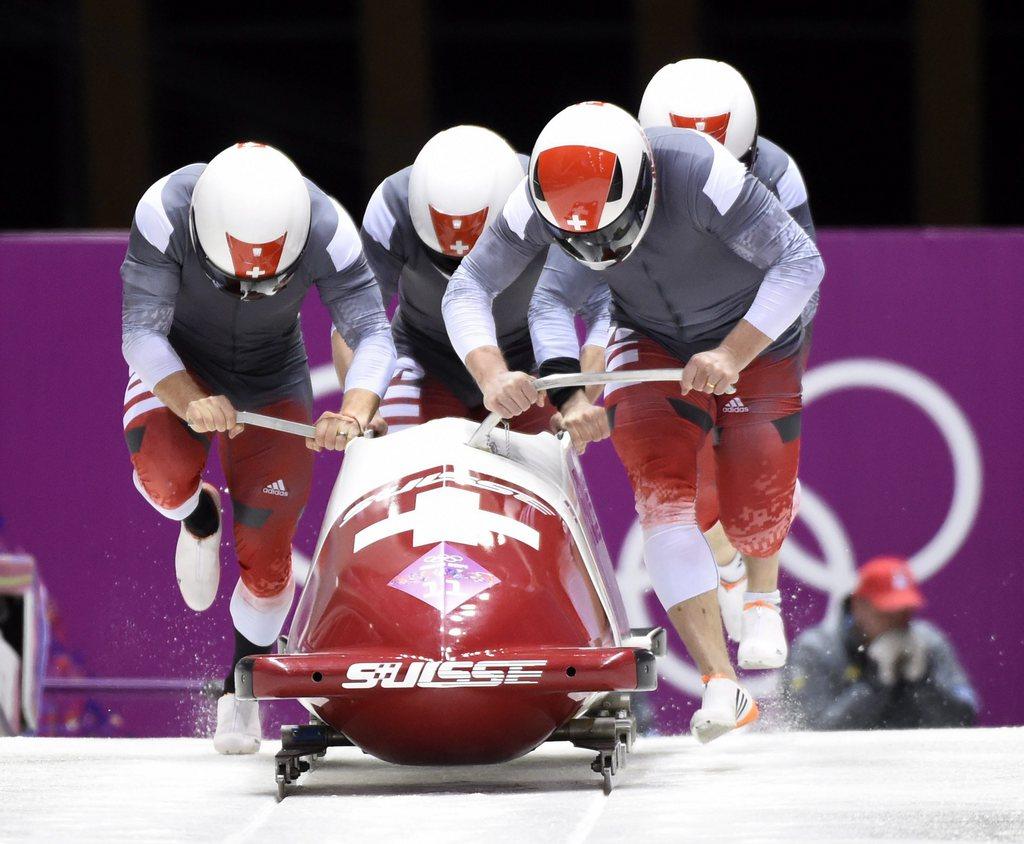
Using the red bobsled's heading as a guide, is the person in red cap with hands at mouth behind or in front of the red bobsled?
behind

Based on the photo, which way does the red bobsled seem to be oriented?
toward the camera
